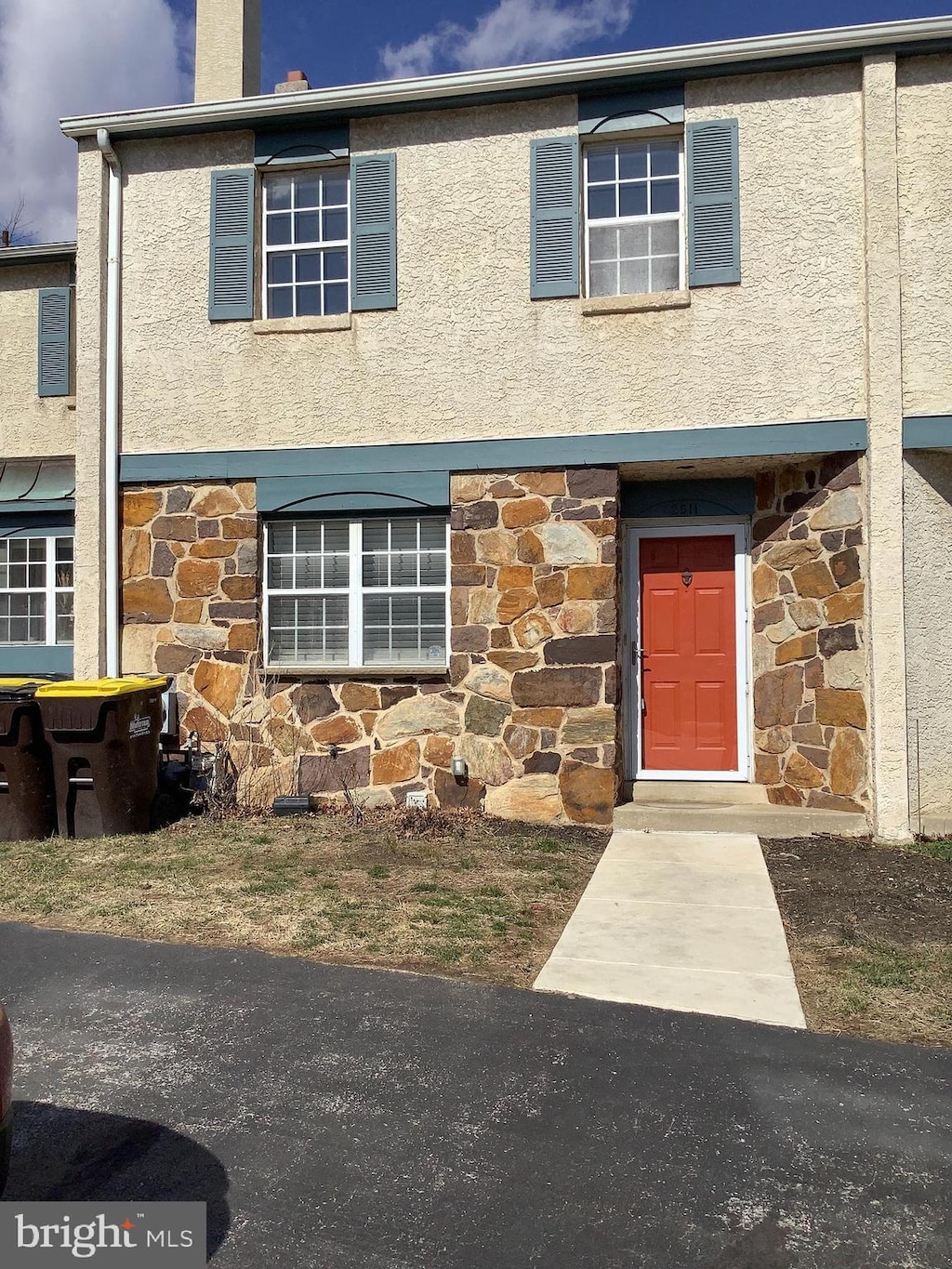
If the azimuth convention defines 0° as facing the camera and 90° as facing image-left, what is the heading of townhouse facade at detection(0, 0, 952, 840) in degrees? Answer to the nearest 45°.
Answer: approximately 0°

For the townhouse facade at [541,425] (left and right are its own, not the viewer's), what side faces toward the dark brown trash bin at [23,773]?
right

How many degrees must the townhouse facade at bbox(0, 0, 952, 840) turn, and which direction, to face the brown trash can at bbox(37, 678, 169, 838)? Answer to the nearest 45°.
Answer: approximately 90° to its right
